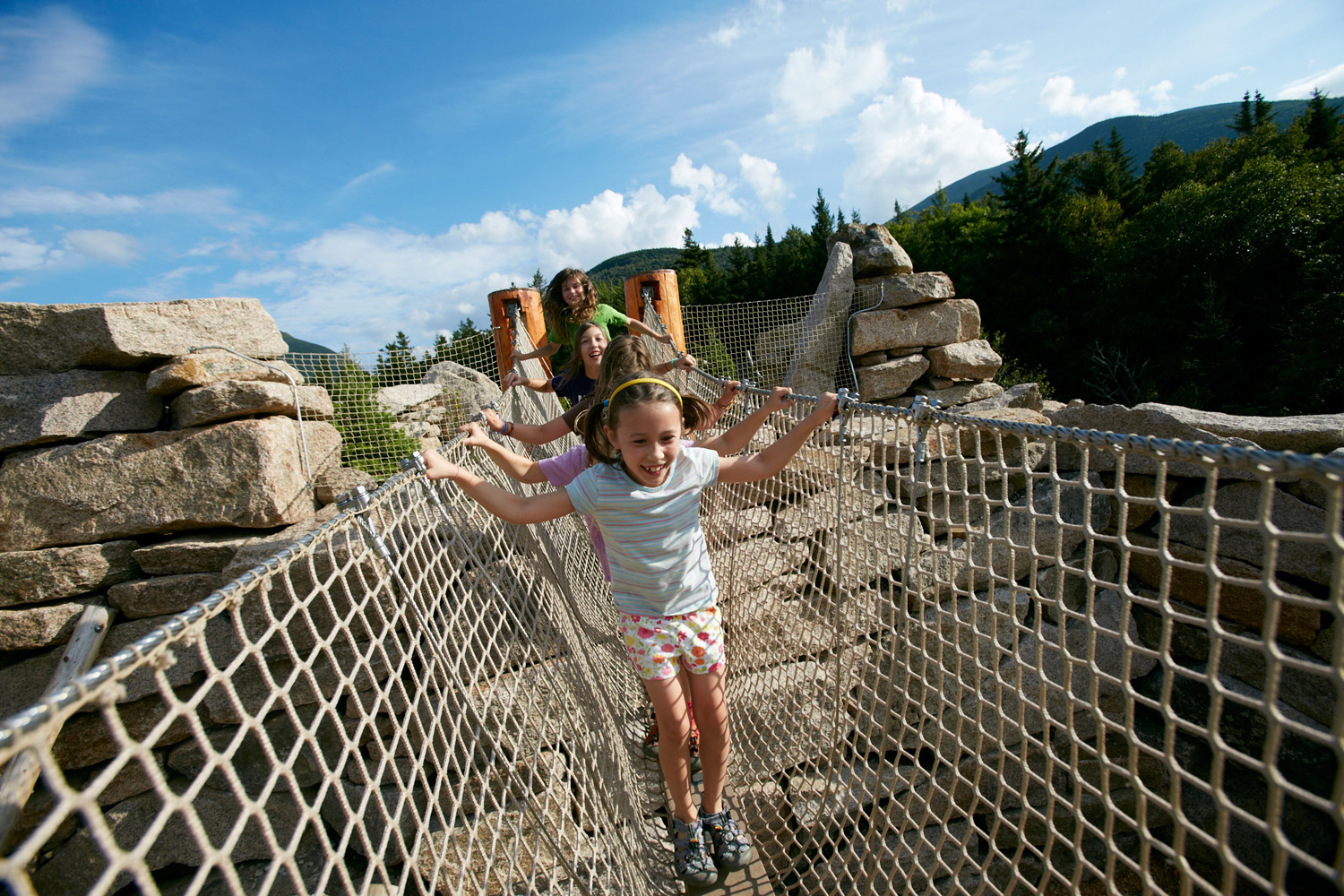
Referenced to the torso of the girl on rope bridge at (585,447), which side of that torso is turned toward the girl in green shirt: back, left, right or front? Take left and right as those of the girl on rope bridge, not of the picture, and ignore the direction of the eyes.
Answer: back

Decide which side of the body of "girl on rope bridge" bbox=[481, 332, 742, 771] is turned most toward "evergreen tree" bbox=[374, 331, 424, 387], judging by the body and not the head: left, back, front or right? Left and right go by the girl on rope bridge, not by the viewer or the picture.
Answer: back

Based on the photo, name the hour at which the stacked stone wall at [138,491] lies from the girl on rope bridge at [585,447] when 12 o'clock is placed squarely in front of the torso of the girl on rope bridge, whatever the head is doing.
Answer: The stacked stone wall is roughly at 4 o'clock from the girl on rope bridge.

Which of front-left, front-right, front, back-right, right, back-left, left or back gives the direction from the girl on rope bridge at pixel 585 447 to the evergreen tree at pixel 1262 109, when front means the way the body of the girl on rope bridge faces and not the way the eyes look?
back-left

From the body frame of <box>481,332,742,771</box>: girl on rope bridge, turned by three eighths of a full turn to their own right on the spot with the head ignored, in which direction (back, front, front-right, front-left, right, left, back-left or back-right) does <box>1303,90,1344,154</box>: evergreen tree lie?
right

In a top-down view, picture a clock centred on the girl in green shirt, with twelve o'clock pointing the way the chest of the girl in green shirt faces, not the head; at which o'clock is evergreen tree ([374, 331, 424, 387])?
The evergreen tree is roughly at 5 o'clock from the girl in green shirt.

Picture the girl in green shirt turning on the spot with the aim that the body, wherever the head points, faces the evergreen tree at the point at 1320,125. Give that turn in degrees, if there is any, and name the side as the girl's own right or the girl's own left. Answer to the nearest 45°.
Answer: approximately 135° to the girl's own left

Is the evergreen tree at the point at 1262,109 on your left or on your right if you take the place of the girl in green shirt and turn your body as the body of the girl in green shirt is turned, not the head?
on your left

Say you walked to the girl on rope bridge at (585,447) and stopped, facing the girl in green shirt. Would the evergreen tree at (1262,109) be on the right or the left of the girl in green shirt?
right

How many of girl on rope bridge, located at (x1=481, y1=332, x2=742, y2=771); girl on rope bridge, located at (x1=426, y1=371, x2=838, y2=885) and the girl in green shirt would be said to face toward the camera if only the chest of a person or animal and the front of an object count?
3

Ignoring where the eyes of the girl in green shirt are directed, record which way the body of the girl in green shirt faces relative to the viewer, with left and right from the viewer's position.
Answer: facing the viewer

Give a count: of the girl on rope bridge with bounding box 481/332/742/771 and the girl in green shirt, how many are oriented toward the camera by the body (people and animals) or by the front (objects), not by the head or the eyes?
2

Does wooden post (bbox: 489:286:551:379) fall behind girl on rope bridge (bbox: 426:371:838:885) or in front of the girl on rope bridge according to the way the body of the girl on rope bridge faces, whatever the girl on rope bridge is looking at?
behind

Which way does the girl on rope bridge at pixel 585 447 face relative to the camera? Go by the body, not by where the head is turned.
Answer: toward the camera
